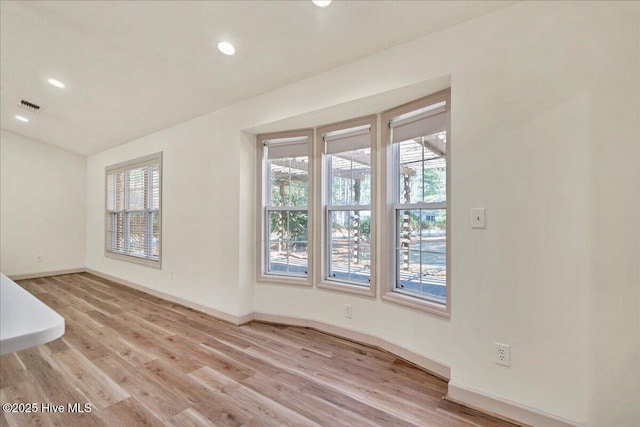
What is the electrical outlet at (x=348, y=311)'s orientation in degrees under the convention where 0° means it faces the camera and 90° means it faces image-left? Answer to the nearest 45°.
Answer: approximately 45°

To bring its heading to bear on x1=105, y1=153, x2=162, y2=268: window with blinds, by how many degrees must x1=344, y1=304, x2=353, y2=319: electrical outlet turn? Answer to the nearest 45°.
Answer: approximately 90° to its right

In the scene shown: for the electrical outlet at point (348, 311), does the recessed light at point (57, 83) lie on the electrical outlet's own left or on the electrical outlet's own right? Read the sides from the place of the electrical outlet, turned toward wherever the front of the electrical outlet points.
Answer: on the electrical outlet's own right

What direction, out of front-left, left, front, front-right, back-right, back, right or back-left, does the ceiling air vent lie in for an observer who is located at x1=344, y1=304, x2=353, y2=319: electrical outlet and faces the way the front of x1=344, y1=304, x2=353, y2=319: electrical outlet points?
front-right
